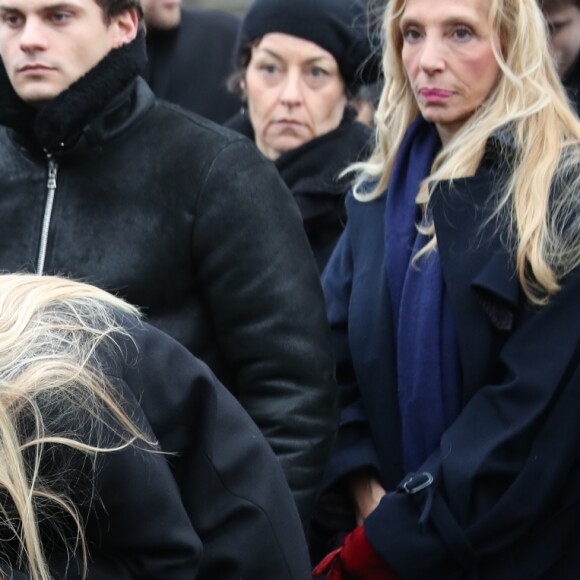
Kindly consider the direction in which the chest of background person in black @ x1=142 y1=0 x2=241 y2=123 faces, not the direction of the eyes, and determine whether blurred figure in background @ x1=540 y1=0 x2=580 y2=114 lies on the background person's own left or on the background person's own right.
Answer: on the background person's own left

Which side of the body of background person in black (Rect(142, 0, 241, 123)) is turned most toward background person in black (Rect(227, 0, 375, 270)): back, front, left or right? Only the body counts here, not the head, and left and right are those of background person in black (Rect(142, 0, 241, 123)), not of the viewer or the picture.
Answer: left

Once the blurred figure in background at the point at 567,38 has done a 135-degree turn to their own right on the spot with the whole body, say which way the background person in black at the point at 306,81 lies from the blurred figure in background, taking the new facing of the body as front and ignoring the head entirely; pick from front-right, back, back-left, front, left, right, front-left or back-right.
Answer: left

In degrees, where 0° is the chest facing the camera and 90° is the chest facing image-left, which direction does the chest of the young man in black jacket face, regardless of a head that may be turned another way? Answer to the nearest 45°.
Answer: approximately 45°

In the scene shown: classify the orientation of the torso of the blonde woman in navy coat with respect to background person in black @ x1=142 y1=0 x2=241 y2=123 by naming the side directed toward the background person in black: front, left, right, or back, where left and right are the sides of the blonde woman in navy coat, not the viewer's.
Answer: right

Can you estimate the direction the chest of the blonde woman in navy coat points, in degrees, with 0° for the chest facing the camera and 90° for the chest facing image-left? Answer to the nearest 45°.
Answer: approximately 45°

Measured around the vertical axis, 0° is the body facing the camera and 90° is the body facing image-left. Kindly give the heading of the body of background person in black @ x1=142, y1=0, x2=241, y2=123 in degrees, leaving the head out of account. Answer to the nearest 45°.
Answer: approximately 45°

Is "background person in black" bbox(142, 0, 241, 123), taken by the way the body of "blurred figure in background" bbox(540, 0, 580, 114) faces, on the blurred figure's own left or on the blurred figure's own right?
on the blurred figure's own right

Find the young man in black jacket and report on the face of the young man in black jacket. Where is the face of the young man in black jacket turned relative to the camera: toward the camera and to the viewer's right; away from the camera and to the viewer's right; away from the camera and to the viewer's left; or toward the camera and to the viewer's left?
toward the camera and to the viewer's left
